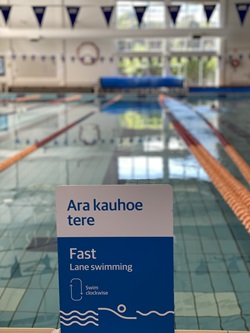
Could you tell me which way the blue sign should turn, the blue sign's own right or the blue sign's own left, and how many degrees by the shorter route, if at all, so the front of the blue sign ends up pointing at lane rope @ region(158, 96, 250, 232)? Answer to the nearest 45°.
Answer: approximately 180°

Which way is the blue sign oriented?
toward the camera
